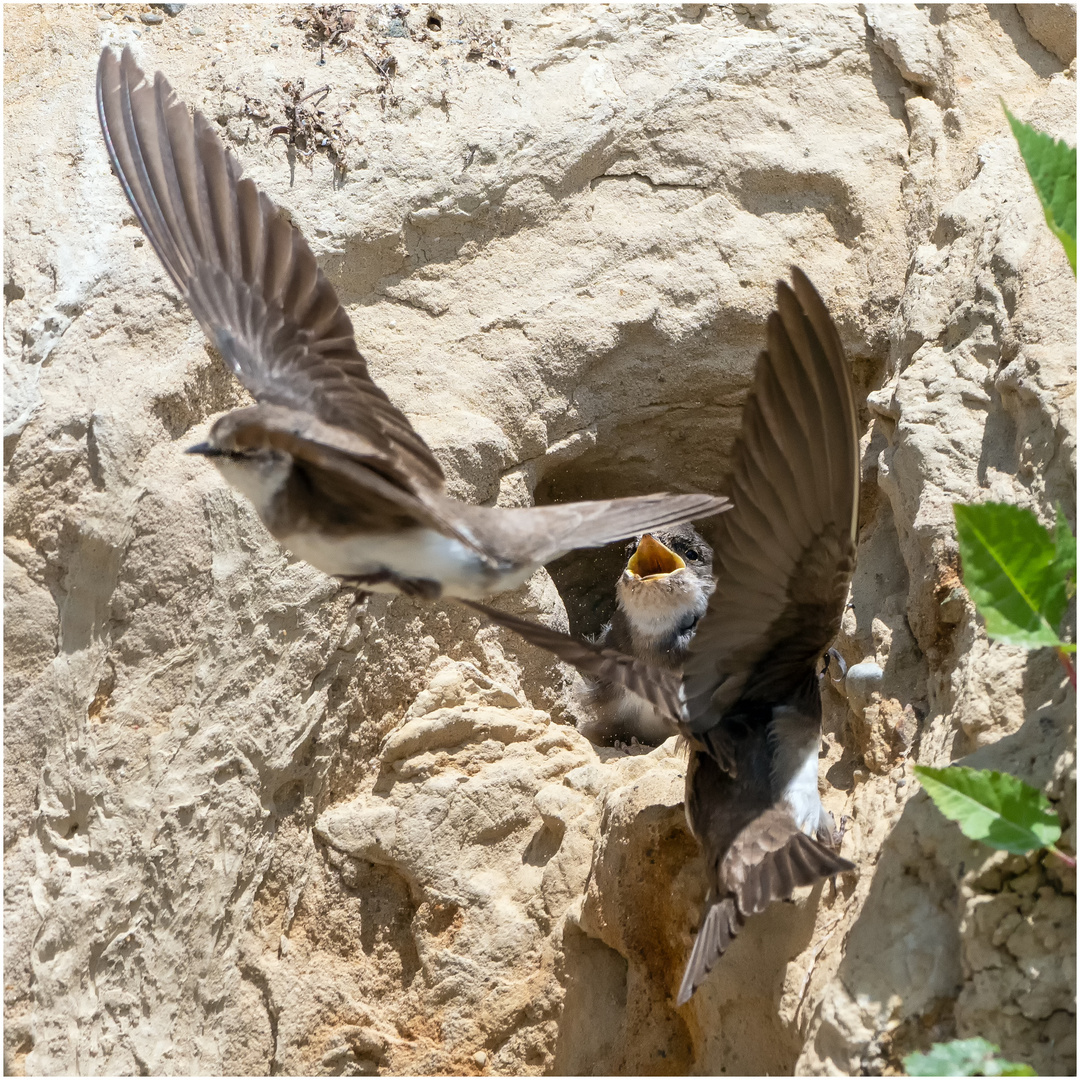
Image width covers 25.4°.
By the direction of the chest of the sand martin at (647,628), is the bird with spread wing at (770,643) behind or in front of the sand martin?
in front

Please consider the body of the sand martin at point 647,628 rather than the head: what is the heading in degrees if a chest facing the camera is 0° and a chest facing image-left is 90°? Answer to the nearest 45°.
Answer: approximately 0°

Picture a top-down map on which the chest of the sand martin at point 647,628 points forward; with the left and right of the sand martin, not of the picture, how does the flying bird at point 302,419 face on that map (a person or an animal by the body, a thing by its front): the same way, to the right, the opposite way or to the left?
to the right

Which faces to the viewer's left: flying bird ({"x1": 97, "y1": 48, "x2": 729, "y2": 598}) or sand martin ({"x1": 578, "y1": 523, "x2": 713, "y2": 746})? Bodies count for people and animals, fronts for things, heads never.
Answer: the flying bird

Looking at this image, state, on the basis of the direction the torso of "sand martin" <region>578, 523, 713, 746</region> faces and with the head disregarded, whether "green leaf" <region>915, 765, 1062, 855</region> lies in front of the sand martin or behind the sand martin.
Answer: in front

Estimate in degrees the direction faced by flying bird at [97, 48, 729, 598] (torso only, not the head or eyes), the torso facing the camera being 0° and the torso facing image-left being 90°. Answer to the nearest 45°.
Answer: approximately 90°

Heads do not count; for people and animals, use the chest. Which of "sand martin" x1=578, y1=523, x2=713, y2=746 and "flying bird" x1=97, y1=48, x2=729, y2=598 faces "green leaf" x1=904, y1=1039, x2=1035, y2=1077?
the sand martin

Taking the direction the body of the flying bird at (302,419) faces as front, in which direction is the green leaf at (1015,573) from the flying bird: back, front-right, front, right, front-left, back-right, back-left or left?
back-left

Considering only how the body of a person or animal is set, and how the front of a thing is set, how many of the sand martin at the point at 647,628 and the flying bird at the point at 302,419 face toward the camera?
1
